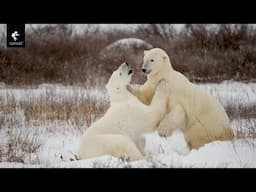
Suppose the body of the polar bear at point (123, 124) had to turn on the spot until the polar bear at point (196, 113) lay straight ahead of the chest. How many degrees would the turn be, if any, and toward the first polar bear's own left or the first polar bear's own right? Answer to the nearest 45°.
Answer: approximately 45° to the first polar bear's own left

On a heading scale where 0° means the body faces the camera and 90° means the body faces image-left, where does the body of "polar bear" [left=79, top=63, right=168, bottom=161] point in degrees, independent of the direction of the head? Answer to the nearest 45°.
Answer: approximately 270°

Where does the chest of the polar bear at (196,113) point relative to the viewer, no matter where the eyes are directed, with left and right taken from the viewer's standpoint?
facing to the left of the viewer

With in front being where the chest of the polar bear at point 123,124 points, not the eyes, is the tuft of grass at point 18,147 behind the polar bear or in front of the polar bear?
behind

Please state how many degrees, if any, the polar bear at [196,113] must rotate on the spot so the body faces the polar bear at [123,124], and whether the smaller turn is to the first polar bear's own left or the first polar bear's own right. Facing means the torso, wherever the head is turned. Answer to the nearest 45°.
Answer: approximately 45° to the first polar bear's own left

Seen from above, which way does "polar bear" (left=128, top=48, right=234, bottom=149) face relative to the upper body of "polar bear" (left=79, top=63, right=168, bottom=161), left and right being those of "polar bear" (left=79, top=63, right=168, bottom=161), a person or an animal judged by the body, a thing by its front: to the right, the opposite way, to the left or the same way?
the opposite way
